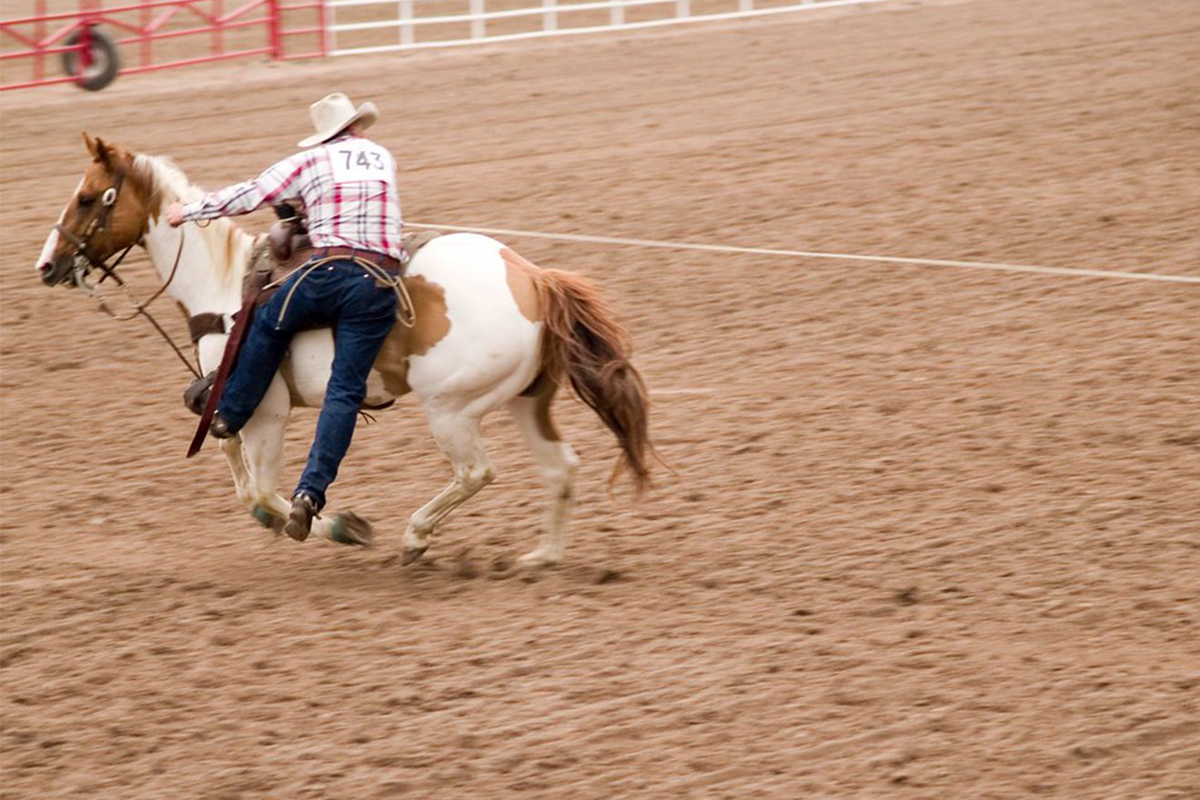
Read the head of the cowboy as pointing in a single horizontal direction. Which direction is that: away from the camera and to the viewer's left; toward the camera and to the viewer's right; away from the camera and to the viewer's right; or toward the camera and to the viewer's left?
away from the camera and to the viewer's left

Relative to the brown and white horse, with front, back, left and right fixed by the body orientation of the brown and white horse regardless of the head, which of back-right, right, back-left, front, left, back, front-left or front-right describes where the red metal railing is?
right

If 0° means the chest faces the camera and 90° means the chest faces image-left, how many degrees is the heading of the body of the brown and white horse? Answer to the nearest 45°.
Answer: approximately 90°

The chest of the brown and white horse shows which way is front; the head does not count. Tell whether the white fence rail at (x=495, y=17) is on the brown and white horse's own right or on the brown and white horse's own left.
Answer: on the brown and white horse's own right
